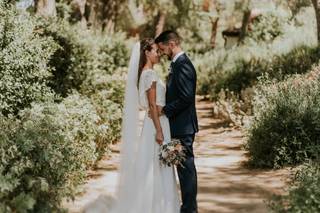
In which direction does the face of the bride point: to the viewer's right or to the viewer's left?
to the viewer's right

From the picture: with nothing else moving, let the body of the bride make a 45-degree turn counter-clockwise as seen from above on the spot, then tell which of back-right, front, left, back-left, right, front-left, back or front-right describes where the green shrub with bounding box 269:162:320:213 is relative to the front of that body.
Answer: right

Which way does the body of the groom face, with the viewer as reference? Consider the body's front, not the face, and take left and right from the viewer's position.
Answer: facing to the left of the viewer

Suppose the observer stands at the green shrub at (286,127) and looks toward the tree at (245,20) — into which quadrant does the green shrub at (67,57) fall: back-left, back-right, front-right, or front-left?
front-left

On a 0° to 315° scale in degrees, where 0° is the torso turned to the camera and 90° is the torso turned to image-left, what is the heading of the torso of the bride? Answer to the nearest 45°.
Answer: approximately 270°

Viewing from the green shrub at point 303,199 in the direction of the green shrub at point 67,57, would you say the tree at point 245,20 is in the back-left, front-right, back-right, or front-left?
front-right

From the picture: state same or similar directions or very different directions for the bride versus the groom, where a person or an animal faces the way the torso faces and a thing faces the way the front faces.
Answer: very different directions

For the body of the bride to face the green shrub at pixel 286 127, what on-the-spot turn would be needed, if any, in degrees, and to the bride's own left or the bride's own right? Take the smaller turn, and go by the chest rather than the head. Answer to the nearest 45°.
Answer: approximately 45° to the bride's own left

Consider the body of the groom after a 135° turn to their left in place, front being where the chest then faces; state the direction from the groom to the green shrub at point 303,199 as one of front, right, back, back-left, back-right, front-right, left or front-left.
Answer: front

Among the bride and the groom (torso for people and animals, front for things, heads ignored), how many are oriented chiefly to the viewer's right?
1

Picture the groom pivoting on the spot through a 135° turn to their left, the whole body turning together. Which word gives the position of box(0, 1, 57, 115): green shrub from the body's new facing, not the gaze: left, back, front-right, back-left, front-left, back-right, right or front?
back

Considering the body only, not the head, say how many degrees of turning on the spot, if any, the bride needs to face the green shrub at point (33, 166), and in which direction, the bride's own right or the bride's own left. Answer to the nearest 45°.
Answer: approximately 135° to the bride's own right

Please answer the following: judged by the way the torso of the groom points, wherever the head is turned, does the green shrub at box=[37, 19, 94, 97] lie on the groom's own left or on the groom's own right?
on the groom's own right
